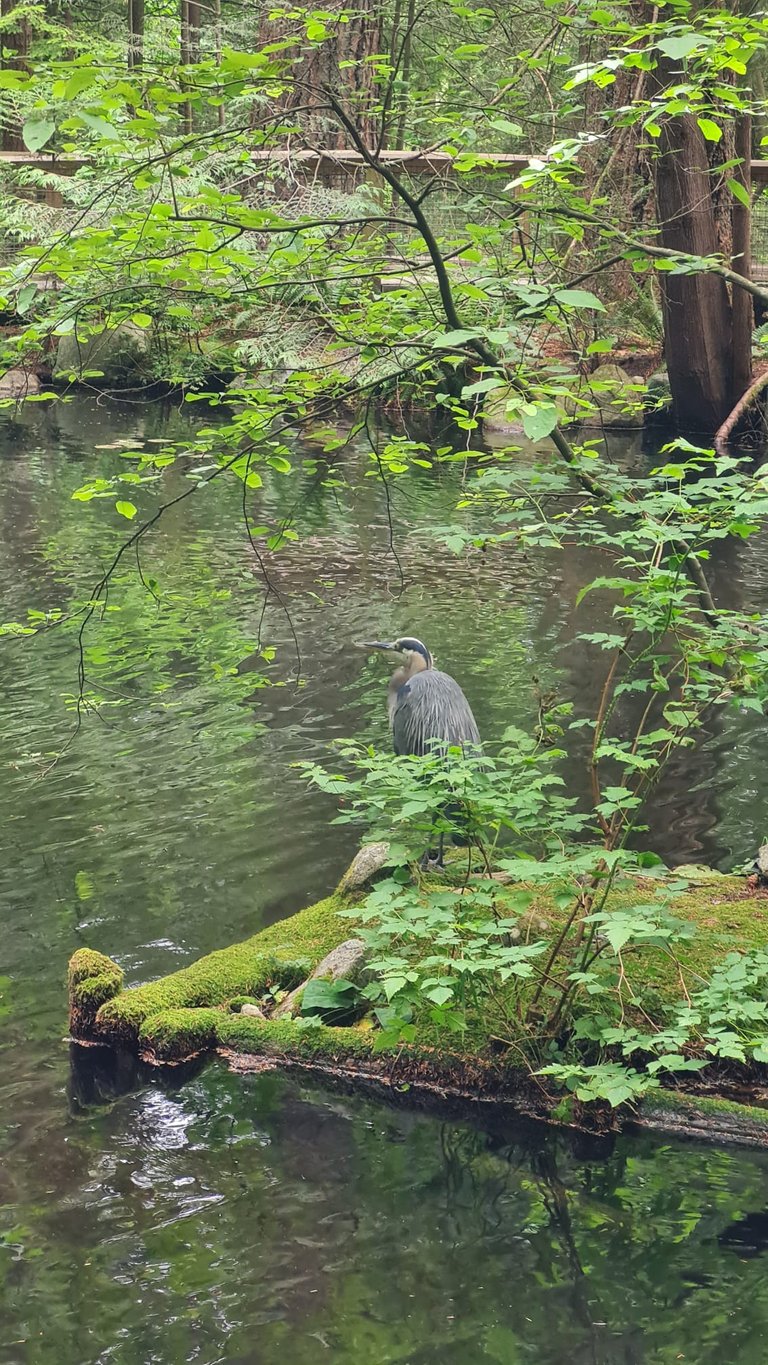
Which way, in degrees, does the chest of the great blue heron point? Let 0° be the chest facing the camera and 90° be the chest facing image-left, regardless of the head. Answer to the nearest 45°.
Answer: approximately 90°

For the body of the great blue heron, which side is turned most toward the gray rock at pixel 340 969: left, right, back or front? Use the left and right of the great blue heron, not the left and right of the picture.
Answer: left

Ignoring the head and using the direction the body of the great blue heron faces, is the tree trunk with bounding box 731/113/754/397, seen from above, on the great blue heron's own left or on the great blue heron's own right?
on the great blue heron's own right
